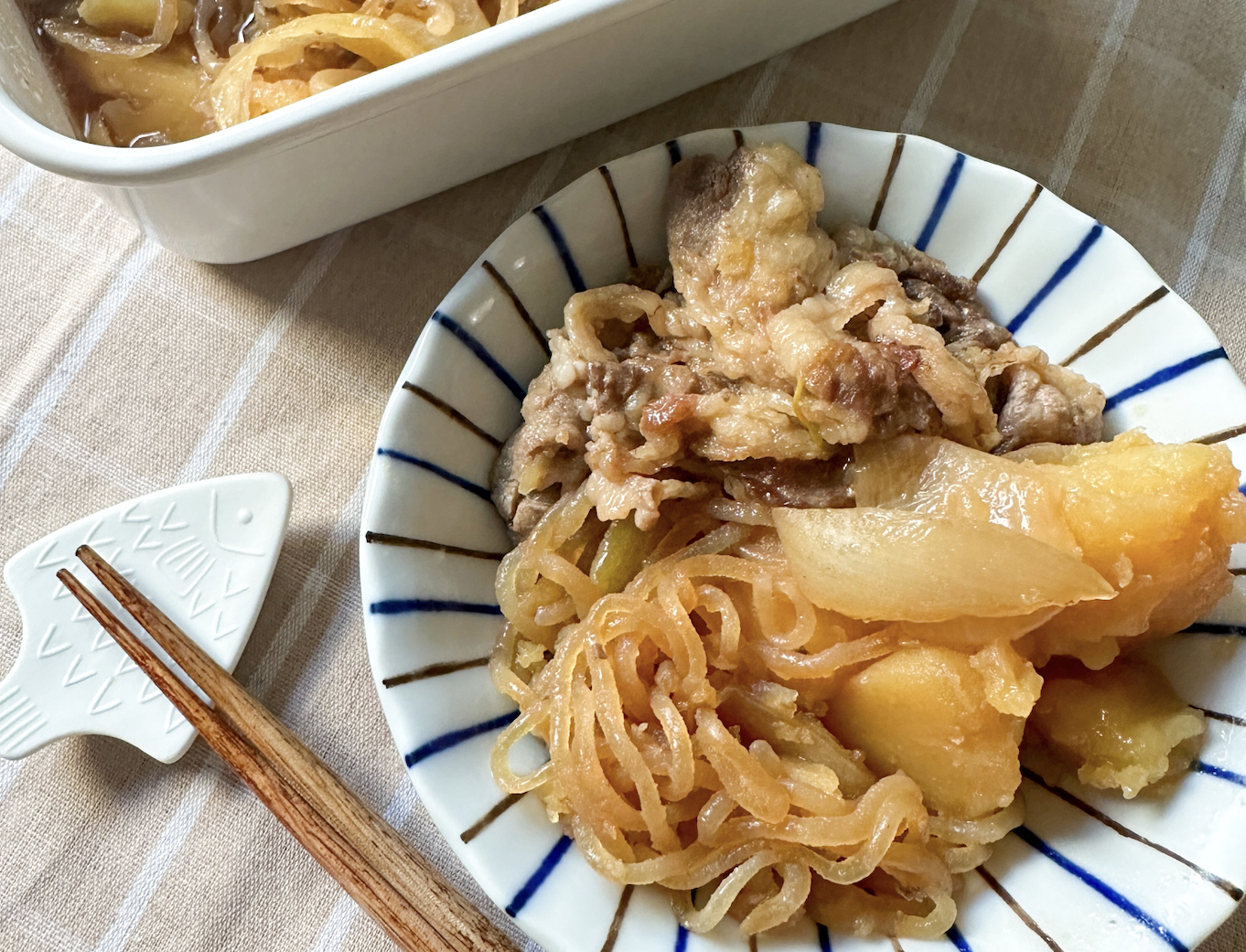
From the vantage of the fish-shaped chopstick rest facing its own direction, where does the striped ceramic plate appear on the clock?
The striped ceramic plate is roughly at 2 o'clock from the fish-shaped chopstick rest.

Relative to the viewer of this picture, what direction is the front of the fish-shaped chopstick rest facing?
facing away from the viewer and to the right of the viewer

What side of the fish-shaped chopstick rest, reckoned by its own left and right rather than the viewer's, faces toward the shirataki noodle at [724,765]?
right

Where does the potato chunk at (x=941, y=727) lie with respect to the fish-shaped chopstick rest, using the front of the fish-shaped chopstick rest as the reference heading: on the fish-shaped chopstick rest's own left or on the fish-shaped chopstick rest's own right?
on the fish-shaped chopstick rest's own right

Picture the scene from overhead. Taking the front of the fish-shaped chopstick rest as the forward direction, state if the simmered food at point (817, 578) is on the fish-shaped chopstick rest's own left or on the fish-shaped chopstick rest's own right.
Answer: on the fish-shaped chopstick rest's own right

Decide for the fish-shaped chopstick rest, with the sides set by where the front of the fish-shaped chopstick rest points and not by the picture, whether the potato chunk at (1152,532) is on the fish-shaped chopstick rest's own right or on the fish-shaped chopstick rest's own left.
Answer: on the fish-shaped chopstick rest's own right

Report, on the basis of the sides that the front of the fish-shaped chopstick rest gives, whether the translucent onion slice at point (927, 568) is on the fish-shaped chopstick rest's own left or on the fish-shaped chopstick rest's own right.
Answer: on the fish-shaped chopstick rest's own right
